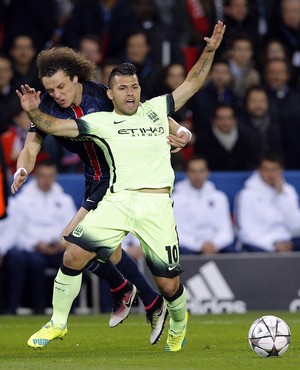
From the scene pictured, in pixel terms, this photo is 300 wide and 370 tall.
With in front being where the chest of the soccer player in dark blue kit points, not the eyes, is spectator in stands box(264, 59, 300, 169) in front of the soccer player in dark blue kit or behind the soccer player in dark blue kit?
behind

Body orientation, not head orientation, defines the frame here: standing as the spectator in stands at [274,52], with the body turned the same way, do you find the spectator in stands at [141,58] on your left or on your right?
on your right

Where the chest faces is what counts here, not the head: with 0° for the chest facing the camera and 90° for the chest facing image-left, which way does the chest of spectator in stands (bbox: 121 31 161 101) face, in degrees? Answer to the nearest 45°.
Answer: approximately 0°

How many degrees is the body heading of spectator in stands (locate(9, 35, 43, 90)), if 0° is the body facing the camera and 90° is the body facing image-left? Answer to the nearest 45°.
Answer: approximately 0°

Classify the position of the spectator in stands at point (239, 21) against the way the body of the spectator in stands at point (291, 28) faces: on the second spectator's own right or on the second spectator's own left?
on the second spectator's own right
